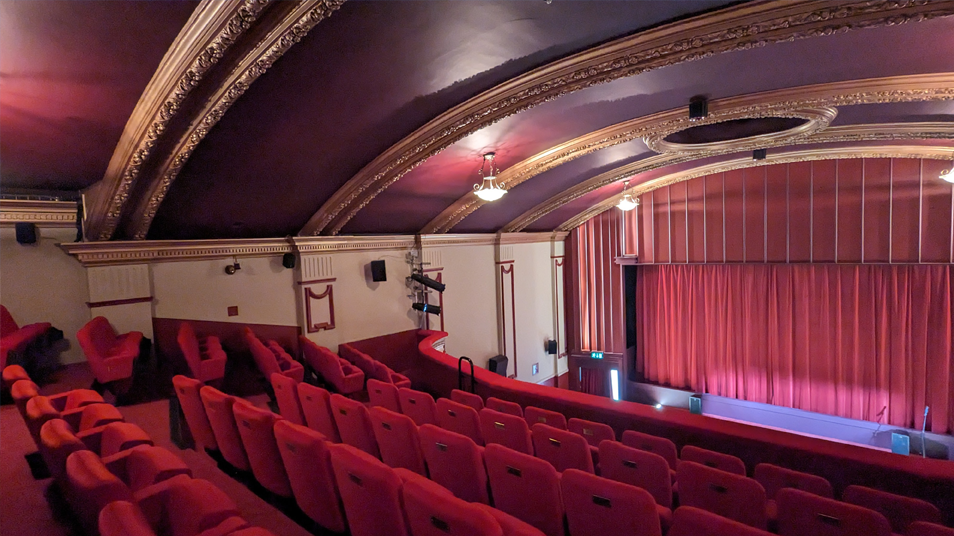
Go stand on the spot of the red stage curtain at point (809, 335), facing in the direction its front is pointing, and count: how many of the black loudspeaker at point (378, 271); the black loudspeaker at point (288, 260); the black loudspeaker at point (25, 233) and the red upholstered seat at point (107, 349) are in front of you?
4

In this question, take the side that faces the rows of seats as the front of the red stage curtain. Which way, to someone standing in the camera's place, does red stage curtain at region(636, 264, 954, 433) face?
facing the viewer and to the left of the viewer

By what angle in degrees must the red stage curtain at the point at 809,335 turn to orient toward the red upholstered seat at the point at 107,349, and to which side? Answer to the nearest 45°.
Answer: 0° — it already faces it

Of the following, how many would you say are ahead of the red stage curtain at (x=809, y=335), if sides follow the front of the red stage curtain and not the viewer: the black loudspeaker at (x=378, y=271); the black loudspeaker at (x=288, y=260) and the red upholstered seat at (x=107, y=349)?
3

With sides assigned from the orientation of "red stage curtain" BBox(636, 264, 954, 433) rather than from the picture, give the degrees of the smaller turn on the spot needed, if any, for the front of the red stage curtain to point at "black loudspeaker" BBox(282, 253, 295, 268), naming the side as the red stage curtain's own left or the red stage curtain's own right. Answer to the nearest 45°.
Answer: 0° — it already faces it

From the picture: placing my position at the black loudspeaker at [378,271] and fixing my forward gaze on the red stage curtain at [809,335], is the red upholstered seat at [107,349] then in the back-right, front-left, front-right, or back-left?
back-right

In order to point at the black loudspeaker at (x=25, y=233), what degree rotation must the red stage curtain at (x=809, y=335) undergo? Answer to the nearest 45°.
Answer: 0° — it already faces it

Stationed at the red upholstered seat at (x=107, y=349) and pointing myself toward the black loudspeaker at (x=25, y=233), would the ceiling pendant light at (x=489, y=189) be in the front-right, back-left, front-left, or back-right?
back-right

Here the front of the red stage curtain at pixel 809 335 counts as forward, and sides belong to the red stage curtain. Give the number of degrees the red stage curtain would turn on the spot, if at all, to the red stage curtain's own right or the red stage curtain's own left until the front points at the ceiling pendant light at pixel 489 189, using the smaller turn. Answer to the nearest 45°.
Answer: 0° — it already faces it

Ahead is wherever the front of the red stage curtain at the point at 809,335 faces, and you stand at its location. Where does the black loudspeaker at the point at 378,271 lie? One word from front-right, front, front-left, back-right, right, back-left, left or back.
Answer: front
